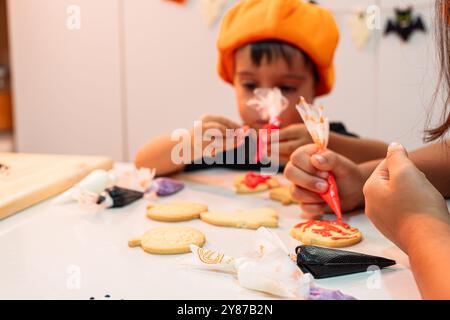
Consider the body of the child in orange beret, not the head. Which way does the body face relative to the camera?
toward the camera

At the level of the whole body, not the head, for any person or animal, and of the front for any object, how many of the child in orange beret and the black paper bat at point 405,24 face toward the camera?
2

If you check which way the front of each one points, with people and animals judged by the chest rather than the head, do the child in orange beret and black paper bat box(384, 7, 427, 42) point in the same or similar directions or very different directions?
same or similar directions

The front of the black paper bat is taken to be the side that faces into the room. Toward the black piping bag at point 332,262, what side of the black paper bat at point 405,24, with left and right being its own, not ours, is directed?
front

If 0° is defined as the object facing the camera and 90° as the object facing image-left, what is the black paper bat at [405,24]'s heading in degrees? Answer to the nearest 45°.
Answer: approximately 0°

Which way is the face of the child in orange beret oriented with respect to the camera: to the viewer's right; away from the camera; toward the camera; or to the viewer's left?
toward the camera

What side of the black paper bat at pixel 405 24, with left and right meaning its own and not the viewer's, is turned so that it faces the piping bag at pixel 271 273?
front

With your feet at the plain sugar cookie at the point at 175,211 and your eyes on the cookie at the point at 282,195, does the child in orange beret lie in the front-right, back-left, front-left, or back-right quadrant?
front-left

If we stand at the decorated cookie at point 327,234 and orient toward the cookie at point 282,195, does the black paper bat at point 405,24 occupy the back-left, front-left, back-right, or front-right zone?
front-right
